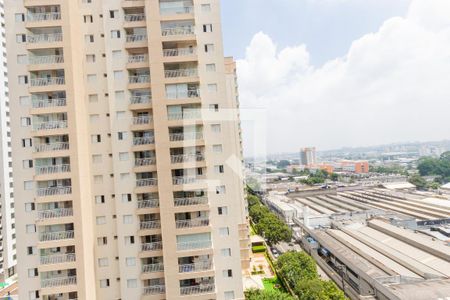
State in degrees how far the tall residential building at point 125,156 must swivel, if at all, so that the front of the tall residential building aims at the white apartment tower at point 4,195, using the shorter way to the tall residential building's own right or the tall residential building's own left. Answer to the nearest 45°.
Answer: approximately 135° to the tall residential building's own right

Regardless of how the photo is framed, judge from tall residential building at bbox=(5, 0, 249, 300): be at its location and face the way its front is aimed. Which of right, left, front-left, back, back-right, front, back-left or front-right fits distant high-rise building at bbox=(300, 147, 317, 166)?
back-left

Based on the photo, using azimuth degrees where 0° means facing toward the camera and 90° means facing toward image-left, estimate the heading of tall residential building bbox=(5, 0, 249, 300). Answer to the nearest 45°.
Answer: approximately 0°
